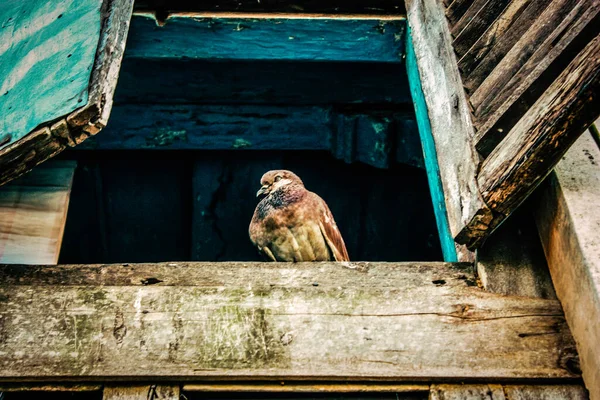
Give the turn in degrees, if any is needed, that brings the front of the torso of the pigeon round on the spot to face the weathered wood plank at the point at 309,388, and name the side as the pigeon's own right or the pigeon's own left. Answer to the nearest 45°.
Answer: approximately 45° to the pigeon's own left

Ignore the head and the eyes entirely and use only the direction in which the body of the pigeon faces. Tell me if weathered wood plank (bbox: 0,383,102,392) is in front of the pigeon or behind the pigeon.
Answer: in front

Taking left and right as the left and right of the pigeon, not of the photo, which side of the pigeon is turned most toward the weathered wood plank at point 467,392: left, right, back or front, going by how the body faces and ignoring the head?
left

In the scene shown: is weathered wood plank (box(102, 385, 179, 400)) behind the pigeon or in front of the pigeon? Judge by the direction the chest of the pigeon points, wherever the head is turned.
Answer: in front

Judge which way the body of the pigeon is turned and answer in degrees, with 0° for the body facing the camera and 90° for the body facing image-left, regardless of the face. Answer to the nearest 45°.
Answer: approximately 45°
